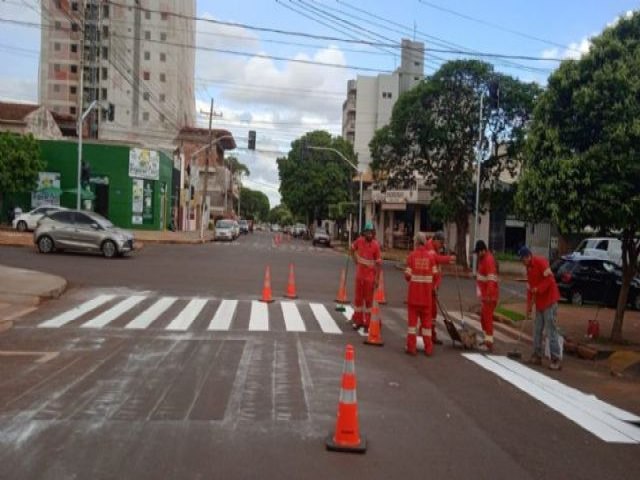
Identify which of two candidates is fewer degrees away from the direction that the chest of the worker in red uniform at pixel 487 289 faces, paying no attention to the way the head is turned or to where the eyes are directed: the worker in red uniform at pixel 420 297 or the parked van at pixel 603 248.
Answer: the worker in red uniform at pixel 420 297

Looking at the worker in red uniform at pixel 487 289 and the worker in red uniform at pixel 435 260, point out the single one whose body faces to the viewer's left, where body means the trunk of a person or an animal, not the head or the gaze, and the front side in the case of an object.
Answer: the worker in red uniform at pixel 487 289

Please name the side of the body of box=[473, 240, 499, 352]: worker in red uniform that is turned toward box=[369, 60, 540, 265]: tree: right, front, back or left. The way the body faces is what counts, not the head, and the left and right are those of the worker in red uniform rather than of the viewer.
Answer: right

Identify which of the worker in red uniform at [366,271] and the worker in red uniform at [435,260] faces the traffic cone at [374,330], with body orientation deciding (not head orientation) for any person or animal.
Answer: the worker in red uniform at [366,271]

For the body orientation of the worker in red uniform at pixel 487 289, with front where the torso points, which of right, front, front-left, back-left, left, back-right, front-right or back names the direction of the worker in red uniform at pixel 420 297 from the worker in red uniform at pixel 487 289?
front-left

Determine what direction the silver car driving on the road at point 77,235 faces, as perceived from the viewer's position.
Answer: facing the viewer and to the right of the viewer

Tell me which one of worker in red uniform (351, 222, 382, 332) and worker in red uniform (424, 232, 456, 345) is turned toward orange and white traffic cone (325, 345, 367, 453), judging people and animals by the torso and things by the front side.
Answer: worker in red uniform (351, 222, 382, 332)

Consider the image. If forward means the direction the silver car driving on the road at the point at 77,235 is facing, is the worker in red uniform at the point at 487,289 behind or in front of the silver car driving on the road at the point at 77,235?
in front

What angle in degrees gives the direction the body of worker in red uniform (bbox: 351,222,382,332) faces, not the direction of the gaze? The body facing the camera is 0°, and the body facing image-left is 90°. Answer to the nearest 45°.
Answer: approximately 0°

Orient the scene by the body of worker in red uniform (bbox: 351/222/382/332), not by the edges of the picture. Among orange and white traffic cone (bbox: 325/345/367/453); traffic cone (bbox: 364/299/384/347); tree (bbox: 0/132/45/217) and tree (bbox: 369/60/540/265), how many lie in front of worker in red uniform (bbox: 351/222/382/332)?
2

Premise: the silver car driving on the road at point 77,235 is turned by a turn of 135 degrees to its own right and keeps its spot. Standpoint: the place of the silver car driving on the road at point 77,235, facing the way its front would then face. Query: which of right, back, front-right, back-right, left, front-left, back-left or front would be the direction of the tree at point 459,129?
back

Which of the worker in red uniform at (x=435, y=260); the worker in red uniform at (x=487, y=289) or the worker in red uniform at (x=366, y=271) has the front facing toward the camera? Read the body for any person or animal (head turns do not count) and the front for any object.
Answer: the worker in red uniform at (x=366, y=271)
